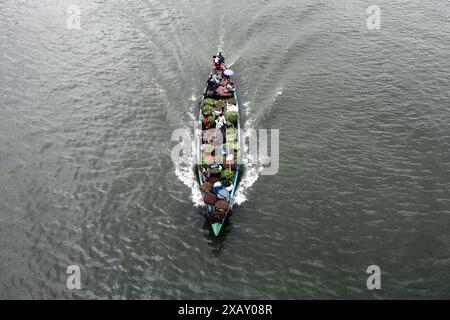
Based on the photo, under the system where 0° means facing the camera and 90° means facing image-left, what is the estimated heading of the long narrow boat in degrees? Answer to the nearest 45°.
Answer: approximately 0°
